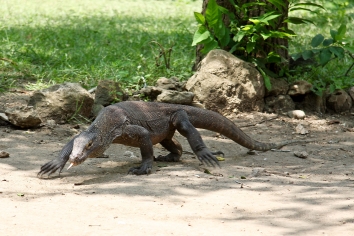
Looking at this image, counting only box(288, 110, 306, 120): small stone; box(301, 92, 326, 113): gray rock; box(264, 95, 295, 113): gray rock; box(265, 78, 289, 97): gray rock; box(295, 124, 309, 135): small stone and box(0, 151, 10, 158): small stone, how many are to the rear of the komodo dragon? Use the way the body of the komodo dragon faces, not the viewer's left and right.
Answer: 5

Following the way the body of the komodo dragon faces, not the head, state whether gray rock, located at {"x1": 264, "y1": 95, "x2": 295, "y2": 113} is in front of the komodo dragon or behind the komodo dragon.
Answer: behind

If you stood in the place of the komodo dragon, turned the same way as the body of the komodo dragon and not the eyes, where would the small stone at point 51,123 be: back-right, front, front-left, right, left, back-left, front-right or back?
right

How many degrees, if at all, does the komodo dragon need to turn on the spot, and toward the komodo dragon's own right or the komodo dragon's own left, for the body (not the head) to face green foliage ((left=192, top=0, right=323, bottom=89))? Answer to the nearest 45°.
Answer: approximately 180°

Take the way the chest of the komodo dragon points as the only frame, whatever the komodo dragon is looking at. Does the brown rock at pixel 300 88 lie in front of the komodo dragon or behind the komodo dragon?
behind

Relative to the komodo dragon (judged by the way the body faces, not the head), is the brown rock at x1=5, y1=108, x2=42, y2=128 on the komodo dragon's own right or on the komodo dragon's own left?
on the komodo dragon's own right

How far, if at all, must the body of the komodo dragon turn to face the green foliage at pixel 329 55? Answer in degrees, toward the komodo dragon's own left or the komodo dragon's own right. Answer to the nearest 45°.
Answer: approximately 180°

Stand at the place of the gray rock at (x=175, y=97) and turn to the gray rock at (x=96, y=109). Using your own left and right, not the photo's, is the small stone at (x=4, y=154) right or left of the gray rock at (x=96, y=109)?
left

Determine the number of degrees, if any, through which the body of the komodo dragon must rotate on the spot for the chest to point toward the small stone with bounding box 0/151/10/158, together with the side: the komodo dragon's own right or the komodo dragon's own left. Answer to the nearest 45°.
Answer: approximately 45° to the komodo dragon's own right

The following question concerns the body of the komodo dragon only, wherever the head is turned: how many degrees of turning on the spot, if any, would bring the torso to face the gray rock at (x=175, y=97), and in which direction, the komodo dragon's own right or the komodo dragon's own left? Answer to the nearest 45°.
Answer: approximately 135° to the komodo dragon's own right

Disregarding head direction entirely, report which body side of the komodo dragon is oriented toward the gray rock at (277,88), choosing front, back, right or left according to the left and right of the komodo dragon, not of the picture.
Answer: back

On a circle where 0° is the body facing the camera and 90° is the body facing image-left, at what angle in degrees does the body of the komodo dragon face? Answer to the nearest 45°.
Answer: approximately 45°

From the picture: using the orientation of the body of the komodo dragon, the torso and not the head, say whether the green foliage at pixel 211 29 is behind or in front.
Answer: behind

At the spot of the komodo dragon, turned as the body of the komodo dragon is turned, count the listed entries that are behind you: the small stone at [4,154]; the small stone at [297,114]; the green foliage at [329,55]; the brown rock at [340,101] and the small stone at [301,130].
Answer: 4

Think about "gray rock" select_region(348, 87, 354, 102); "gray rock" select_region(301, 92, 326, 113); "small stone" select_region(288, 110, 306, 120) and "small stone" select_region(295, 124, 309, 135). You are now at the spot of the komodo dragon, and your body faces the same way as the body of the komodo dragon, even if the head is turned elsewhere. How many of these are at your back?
4
